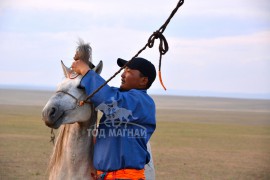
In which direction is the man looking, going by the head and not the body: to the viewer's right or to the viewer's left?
to the viewer's left

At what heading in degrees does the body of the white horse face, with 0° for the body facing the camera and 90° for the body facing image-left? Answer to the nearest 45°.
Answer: approximately 45°
